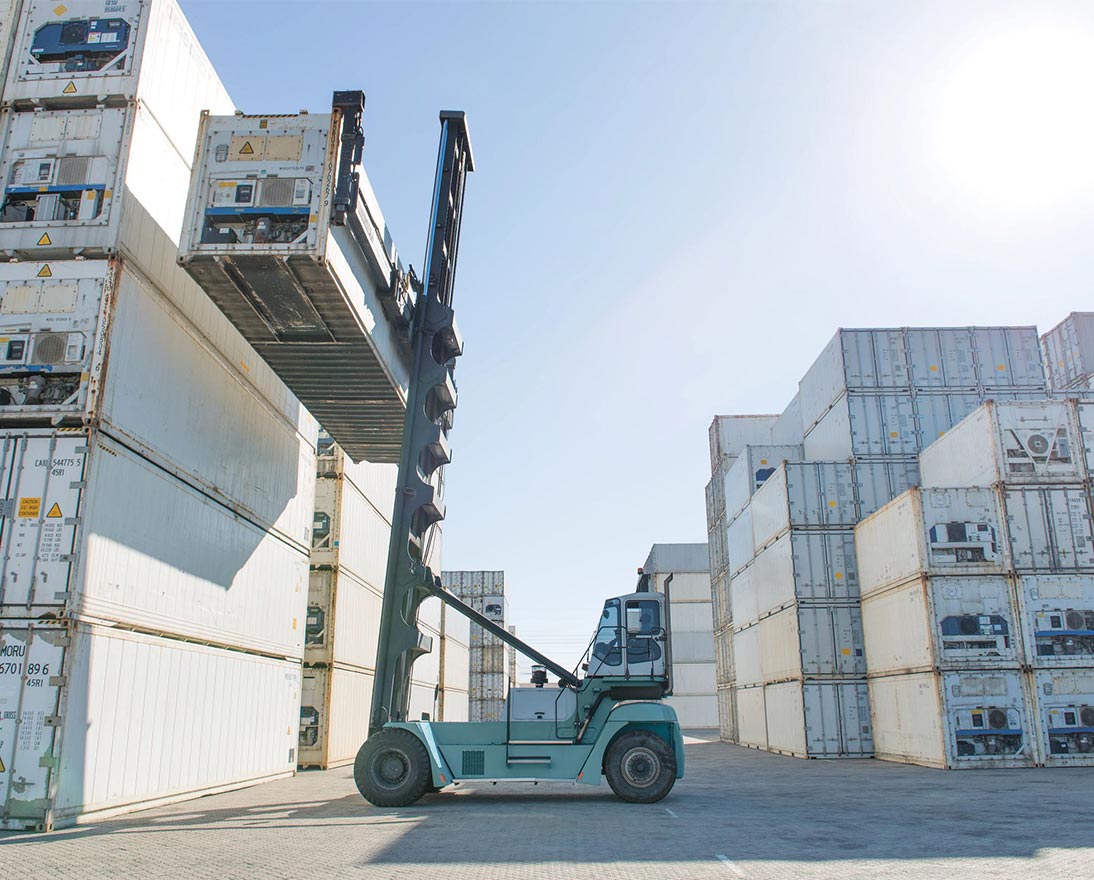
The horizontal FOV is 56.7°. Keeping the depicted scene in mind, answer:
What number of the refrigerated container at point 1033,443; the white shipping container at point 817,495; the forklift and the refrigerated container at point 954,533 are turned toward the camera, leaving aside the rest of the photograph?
3

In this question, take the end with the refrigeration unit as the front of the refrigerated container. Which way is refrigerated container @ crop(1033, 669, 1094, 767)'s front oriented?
toward the camera

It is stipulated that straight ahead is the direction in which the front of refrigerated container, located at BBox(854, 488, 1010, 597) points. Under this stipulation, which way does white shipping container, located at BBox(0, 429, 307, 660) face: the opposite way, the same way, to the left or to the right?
the same way

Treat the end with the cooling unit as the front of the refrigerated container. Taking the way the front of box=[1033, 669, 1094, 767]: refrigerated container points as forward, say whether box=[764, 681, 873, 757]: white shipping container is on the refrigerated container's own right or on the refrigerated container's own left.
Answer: on the refrigerated container's own right

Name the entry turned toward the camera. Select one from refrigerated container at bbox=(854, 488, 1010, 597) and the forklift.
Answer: the refrigerated container

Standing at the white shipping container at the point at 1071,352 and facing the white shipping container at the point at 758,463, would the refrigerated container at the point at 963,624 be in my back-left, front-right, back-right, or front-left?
front-left

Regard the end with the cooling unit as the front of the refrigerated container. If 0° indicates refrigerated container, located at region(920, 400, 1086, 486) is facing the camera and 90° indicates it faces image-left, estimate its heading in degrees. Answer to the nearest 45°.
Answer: approximately 0°

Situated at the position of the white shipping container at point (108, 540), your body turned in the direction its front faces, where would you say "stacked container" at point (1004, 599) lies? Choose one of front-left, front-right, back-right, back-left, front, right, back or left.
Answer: back-left

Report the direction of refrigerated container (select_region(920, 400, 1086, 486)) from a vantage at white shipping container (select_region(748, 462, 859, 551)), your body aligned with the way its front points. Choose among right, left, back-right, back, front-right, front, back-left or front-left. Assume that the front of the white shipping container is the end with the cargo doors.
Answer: front-left

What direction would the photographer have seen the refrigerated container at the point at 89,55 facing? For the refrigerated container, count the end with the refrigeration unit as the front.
facing the viewer

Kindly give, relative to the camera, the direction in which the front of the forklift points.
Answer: facing to the left of the viewer

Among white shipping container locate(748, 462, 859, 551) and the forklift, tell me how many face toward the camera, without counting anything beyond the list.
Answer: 1

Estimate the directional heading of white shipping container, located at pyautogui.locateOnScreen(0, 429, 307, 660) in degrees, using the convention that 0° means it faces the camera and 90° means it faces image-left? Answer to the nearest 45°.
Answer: approximately 45°

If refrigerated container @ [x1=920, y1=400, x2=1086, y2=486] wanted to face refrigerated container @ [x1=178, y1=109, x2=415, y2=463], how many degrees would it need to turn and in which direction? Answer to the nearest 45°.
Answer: approximately 45° to its right

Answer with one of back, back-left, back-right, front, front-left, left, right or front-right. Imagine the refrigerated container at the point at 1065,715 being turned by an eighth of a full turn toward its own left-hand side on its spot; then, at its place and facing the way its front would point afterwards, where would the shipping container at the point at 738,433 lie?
back
